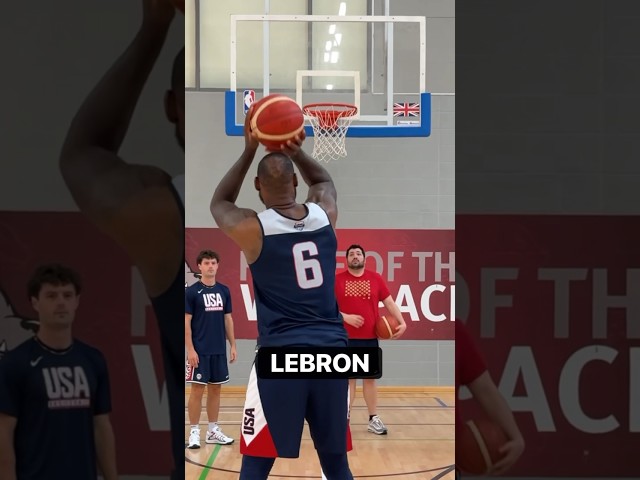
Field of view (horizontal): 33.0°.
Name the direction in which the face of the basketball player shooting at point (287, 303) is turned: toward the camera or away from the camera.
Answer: away from the camera

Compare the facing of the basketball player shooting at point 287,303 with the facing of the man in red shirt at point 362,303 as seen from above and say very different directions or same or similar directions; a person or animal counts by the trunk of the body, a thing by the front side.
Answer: very different directions

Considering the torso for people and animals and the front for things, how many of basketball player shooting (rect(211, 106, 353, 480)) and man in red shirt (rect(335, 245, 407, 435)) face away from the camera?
1

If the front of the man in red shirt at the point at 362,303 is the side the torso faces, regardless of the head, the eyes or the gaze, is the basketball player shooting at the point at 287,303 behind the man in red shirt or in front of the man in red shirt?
in front

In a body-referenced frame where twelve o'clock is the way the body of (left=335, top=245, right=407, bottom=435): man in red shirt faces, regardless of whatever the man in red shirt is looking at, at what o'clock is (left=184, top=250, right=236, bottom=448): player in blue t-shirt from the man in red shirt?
The player in blue t-shirt is roughly at 2 o'clock from the man in red shirt.

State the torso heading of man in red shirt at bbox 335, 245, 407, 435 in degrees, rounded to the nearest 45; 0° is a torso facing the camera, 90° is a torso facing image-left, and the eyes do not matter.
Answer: approximately 0°

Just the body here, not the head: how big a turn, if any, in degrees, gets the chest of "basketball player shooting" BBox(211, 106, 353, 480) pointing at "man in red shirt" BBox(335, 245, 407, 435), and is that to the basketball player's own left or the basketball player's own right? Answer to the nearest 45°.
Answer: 0° — they already face them

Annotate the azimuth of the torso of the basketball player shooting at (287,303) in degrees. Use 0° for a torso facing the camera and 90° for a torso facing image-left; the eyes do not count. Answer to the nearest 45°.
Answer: approximately 180°
